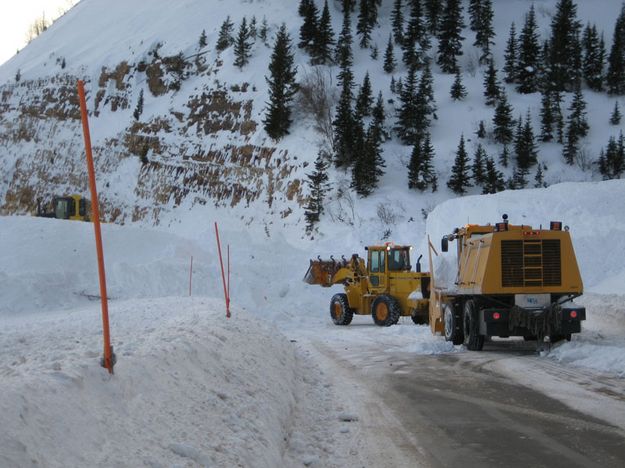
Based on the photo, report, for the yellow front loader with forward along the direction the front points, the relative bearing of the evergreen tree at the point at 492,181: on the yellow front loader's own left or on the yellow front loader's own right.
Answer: on the yellow front loader's own right

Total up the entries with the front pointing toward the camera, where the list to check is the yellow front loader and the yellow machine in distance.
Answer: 0

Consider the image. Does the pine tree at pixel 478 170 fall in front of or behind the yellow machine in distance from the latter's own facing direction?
behind

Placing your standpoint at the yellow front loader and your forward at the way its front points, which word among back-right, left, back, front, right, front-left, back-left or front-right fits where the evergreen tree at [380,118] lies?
front-right

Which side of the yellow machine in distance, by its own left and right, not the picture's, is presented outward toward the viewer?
left

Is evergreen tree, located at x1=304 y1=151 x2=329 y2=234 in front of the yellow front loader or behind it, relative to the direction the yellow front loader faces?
in front

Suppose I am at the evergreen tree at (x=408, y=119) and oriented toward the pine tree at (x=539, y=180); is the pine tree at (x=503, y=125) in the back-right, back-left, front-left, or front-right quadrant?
front-left

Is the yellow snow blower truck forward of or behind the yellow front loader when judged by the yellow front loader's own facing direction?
behind

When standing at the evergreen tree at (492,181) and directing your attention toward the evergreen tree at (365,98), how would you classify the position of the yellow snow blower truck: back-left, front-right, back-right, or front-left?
back-left

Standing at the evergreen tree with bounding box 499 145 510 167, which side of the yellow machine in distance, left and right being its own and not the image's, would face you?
back

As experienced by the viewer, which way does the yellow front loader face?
facing away from the viewer and to the left of the viewer

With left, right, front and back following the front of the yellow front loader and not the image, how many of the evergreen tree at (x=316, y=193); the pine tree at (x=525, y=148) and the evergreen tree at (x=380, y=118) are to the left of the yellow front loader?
0
